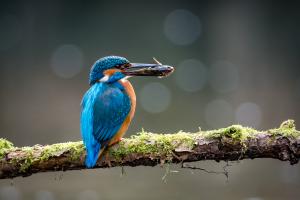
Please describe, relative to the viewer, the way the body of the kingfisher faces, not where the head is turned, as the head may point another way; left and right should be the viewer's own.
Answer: facing away from the viewer and to the right of the viewer
